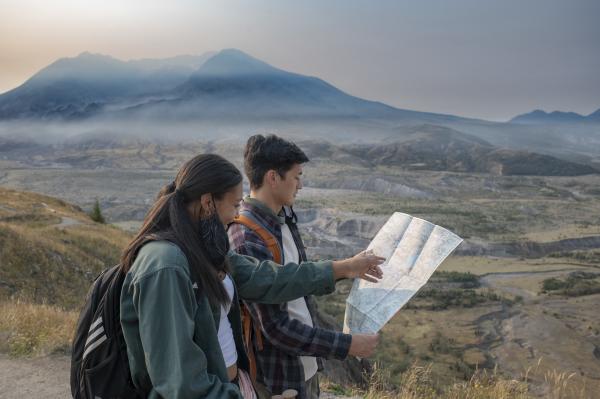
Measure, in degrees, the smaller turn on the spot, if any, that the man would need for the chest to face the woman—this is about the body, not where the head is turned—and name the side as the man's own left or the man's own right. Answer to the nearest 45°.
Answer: approximately 90° to the man's own right

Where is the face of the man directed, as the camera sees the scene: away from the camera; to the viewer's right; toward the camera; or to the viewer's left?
to the viewer's right

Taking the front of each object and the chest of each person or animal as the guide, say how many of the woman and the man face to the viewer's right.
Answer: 2

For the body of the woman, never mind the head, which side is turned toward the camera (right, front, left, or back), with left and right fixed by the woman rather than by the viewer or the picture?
right

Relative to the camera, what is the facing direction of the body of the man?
to the viewer's right

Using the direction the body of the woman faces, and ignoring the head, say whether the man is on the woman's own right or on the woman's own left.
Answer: on the woman's own left

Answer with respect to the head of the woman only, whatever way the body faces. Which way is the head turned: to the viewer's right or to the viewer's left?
to the viewer's right
